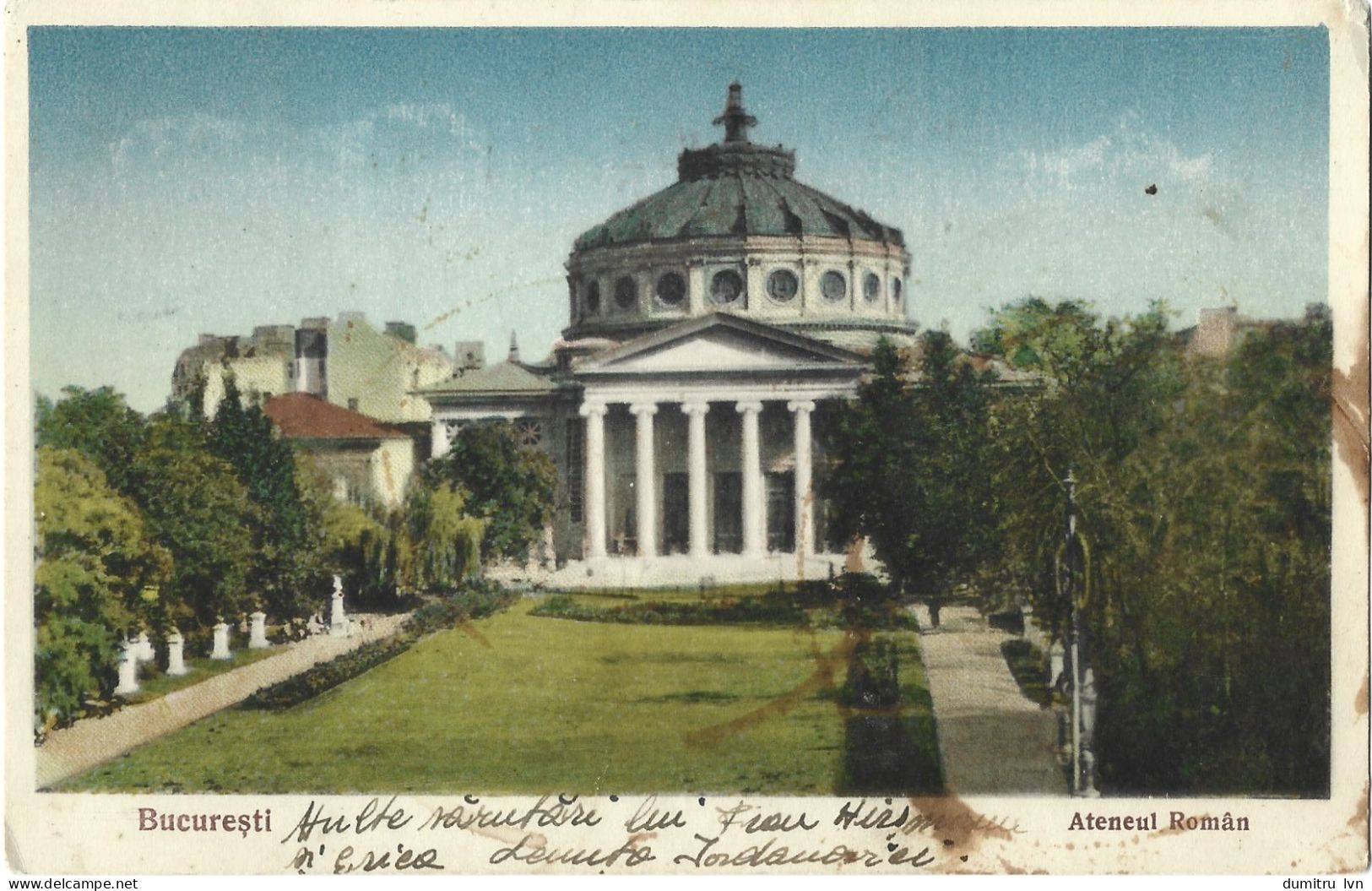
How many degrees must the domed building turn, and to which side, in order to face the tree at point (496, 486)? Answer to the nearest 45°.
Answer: approximately 45° to its right

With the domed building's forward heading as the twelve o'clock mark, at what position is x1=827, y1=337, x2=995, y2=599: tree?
The tree is roughly at 11 o'clock from the domed building.

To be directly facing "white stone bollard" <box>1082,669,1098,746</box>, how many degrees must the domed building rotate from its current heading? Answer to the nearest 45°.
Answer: approximately 45° to its left

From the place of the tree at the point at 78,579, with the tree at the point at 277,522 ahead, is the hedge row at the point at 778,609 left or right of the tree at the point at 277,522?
right

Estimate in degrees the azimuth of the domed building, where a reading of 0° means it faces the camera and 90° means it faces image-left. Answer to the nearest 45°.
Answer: approximately 0°
